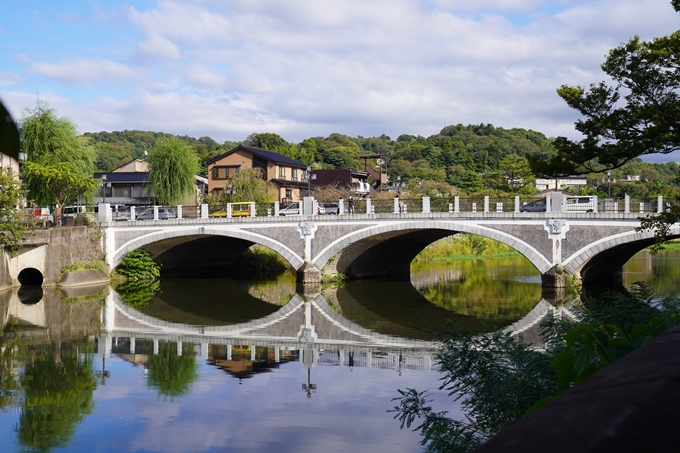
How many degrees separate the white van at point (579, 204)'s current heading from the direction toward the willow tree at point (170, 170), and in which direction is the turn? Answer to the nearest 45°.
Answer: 0° — it already faces it

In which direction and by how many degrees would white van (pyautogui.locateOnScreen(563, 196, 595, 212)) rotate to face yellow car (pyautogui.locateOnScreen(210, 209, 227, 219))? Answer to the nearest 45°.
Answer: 0° — it already faces it

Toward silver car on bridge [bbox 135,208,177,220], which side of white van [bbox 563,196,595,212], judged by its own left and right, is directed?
front

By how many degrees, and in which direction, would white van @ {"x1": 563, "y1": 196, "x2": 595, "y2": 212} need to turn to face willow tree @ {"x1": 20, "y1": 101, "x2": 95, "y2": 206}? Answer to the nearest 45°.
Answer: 0° — it already faces it

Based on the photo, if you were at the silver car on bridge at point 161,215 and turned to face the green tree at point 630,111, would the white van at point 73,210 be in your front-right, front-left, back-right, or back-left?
back-right

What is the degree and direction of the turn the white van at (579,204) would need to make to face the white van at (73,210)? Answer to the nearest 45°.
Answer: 0° — it already faces it

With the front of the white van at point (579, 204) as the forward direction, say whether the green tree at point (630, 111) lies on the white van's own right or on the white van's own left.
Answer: on the white van's own left

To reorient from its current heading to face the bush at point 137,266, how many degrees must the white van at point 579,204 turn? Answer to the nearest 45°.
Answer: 0° — it already faces it

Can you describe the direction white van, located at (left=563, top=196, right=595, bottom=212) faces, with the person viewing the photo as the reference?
facing to the left of the viewer
